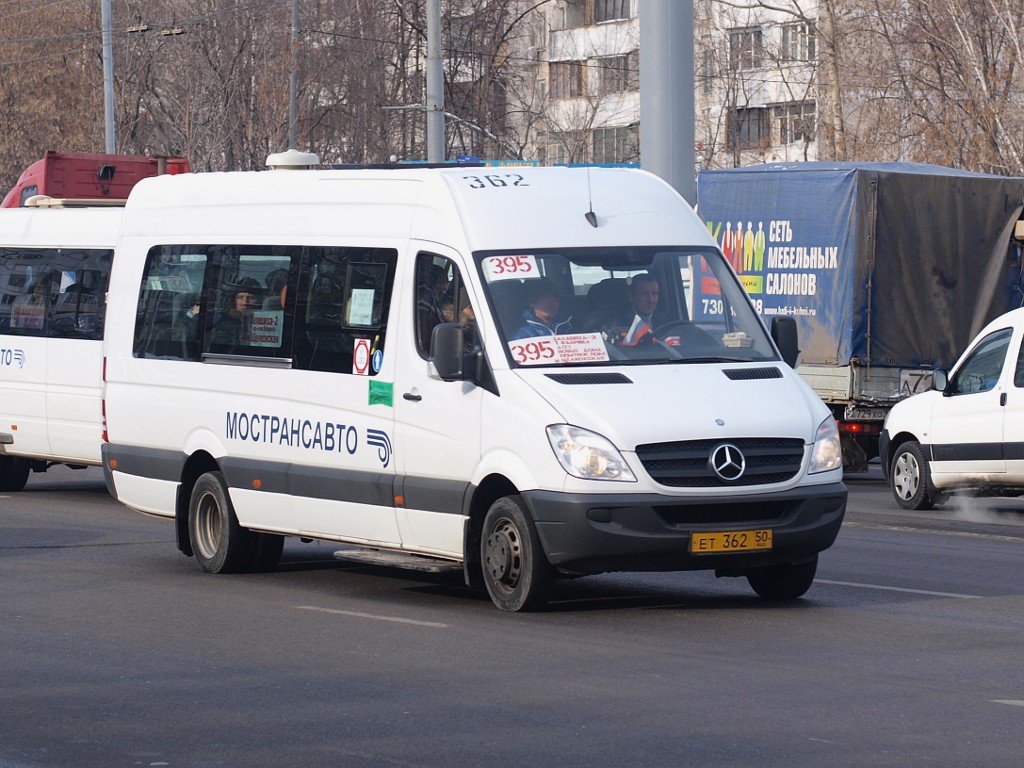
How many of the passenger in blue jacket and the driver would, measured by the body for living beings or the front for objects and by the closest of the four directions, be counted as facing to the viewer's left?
0

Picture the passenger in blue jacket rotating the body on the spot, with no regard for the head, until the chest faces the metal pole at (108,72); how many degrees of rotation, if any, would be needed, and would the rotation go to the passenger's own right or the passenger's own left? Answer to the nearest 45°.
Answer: approximately 135° to the passenger's own left

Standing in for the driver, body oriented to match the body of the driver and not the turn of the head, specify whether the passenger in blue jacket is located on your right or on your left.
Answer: on your right

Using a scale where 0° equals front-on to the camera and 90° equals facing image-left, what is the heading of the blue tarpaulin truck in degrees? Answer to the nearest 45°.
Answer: approximately 135°

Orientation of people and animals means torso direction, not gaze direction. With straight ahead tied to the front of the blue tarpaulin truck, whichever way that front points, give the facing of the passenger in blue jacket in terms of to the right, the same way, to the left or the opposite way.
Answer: the opposite way

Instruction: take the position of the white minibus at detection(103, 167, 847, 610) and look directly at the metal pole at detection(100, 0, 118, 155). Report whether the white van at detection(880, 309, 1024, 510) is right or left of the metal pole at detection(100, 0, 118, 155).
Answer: right

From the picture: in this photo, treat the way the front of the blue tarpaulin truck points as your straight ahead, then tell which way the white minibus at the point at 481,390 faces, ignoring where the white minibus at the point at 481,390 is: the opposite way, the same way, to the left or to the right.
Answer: the opposite way

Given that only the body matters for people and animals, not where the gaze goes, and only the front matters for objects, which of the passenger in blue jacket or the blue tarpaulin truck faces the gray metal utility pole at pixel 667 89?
the blue tarpaulin truck

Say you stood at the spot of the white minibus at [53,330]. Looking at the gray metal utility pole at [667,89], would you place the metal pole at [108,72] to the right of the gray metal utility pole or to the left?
left

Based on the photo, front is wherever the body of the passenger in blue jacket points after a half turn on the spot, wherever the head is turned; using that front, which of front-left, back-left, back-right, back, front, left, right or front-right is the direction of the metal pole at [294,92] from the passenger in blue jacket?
front-right

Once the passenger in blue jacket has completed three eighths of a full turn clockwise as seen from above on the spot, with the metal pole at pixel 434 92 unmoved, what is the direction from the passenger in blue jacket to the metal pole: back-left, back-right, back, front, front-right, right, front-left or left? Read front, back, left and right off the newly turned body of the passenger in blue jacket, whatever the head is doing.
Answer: right

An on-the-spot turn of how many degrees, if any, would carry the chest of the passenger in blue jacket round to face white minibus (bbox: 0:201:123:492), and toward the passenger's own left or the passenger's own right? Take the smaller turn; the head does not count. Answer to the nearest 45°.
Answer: approximately 180°

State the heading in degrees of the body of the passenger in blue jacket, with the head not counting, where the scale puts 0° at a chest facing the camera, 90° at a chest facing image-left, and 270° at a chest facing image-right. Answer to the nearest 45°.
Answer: approximately 315°

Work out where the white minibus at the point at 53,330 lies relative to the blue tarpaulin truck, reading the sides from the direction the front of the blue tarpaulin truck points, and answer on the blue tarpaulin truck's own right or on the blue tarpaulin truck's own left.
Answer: on the blue tarpaulin truck's own left

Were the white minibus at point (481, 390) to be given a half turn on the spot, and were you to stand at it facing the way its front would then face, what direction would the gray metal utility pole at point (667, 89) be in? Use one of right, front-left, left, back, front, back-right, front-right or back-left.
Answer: front-right
